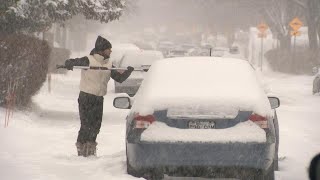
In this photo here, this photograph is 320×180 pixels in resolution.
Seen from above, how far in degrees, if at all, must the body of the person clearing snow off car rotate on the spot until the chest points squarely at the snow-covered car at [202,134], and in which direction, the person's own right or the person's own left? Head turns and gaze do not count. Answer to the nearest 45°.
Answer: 0° — they already face it

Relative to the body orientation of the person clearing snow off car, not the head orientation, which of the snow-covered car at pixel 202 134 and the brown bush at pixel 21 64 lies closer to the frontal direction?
the snow-covered car

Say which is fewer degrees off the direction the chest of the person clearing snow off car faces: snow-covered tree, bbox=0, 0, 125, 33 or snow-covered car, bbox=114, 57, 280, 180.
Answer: the snow-covered car

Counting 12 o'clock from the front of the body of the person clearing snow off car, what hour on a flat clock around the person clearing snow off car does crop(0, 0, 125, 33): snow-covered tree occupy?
The snow-covered tree is roughly at 7 o'clock from the person clearing snow off car.

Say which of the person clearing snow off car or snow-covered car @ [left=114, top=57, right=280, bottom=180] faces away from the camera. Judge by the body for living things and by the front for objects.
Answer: the snow-covered car

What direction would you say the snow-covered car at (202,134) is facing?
away from the camera

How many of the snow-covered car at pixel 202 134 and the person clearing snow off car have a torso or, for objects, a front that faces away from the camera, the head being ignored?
1
